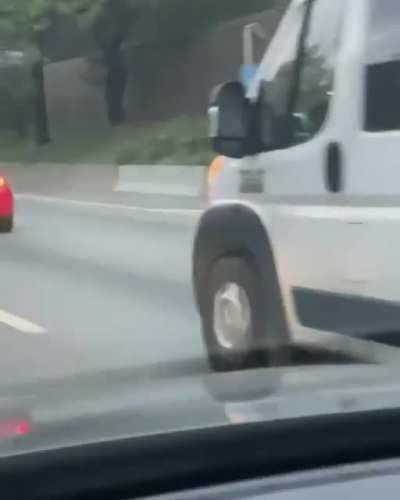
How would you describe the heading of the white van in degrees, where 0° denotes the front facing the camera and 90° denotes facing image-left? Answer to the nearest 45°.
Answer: approximately 135°

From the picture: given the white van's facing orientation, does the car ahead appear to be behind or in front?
in front

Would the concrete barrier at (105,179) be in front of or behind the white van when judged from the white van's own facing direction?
in front
